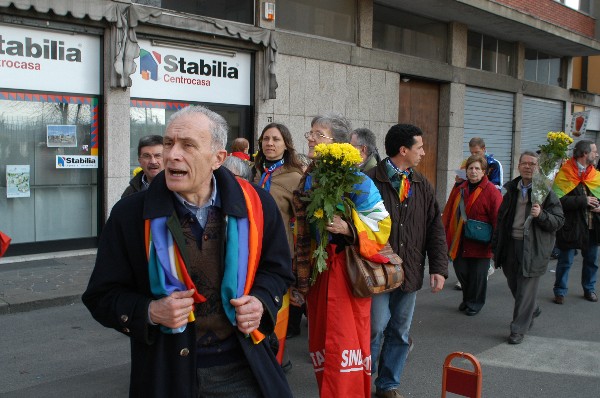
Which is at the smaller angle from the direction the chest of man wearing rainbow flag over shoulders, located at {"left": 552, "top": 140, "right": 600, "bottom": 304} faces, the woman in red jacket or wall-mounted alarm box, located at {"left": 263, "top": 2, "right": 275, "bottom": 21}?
the woman in red jacket

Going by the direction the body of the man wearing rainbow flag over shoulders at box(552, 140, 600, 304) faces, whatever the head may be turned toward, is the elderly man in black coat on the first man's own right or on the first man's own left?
on the first man's own right

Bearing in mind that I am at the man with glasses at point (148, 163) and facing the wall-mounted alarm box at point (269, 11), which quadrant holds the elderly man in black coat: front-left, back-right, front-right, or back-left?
back-right

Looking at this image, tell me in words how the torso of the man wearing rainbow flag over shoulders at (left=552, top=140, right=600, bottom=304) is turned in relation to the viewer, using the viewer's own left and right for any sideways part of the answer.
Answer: facing the viewer and to the right of the viewer

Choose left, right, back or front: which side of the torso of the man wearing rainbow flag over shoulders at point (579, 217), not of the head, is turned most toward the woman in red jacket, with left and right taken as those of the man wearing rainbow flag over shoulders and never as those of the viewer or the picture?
right

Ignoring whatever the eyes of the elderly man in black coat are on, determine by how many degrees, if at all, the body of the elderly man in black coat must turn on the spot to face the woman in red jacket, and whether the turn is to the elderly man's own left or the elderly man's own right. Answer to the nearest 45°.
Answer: approximately 135° to the elderly man's own left

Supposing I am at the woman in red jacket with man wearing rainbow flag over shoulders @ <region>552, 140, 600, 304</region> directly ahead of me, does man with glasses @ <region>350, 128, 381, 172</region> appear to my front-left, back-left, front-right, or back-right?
back-right

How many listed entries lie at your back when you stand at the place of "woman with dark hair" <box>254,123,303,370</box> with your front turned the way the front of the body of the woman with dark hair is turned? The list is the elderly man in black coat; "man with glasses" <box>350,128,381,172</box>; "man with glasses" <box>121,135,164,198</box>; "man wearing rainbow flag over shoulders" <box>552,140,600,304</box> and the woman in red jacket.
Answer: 3

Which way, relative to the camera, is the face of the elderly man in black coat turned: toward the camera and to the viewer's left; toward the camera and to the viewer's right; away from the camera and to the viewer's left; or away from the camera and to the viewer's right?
toward the camera and to the viewer's left

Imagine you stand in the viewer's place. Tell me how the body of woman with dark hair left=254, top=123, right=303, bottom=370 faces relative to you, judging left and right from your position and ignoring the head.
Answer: facing the viewer and to the left of the viewer

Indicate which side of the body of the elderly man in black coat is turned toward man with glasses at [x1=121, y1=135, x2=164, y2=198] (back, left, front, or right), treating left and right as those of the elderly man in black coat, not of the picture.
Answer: back

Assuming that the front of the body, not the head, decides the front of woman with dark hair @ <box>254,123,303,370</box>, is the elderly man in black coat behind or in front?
in front

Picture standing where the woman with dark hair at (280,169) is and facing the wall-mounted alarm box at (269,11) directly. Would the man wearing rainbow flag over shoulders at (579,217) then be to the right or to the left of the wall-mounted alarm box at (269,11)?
right

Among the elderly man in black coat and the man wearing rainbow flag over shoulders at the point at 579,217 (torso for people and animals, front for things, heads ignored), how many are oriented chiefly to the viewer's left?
0
